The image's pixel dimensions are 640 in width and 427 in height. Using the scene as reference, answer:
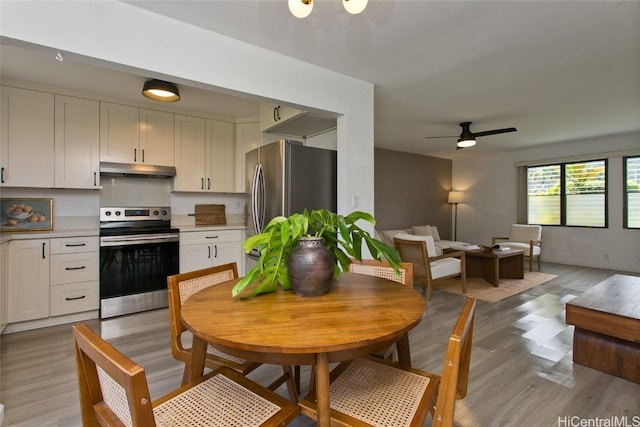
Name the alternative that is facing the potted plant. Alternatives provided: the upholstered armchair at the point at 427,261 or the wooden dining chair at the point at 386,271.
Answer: the wooden dining chair

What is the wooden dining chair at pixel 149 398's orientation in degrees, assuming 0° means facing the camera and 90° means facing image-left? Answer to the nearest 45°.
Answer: approximately 225°

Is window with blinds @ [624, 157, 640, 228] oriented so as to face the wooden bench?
yes

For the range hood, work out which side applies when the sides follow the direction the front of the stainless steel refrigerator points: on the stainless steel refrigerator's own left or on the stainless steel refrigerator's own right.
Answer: on the stainless steel refrigerator's own right

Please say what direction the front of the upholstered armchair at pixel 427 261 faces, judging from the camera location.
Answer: facing away from the viewer and to the right of the viewer

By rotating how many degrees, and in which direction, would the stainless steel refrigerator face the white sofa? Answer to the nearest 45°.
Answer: approximately 180°

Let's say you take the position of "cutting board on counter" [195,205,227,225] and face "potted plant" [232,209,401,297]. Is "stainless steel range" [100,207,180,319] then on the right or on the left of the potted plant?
right

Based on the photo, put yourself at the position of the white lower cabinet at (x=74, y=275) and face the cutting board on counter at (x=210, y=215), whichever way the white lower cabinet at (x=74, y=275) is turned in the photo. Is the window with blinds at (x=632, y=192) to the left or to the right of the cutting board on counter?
right

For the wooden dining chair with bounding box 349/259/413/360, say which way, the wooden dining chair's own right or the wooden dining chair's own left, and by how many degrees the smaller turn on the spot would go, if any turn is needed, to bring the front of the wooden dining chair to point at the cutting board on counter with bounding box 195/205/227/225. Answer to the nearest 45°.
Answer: approximately 90° to the wooden dining chair's own right
